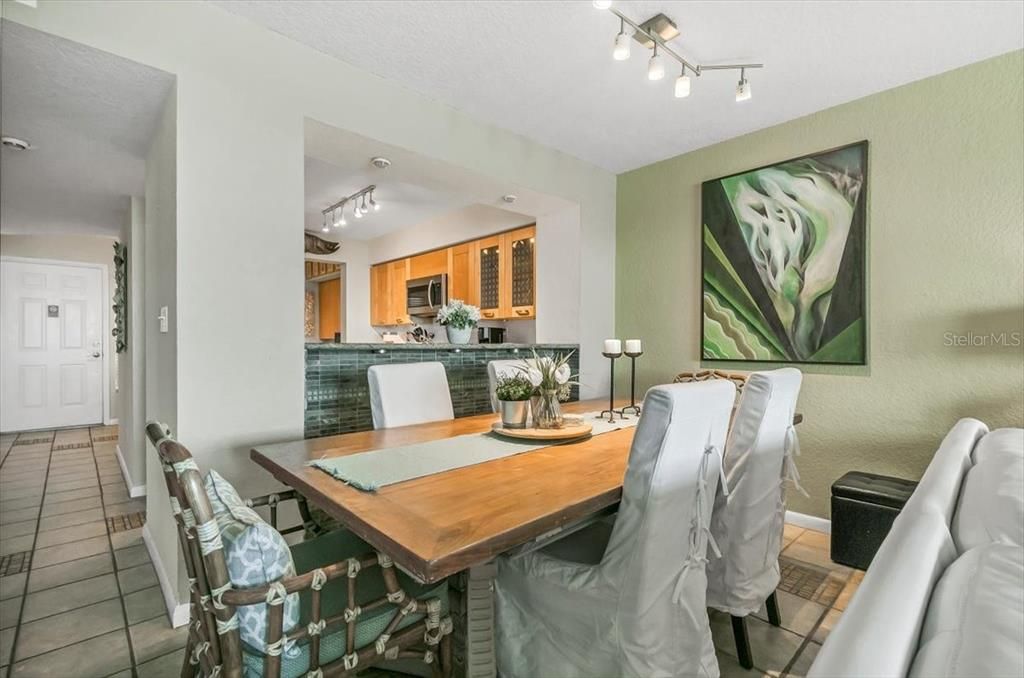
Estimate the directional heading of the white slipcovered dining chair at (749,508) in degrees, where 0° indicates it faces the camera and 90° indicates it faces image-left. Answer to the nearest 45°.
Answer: approximately 135°

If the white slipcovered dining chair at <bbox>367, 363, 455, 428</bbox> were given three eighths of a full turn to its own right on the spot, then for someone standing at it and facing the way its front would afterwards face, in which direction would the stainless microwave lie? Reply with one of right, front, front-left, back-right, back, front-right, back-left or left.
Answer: right

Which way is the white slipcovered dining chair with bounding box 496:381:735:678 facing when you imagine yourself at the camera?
facing away from the viewer and to the left of the viewer

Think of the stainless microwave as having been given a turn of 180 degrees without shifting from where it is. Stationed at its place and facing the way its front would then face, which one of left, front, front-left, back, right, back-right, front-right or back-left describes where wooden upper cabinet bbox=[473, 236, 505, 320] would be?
right

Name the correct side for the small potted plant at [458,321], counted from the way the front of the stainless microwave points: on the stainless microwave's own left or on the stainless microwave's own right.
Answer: on the stainless microwave's own left

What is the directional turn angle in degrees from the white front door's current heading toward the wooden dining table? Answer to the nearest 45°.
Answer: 0° — it already faces it

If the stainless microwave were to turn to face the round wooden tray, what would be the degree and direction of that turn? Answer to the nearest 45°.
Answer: approximately 45° to its left

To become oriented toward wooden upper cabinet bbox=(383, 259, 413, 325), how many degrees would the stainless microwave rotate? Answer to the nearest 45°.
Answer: approximately 90° to its right
